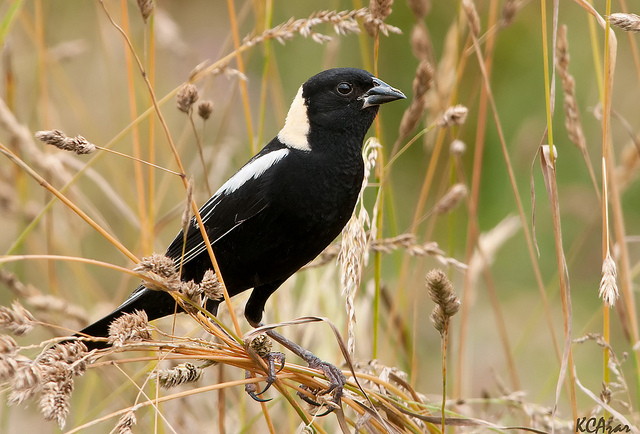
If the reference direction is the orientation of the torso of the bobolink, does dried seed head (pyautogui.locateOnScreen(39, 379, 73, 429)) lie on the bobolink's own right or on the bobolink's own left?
on the bobolink's own right

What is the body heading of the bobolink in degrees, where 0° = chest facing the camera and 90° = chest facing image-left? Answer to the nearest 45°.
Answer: approximately 270°

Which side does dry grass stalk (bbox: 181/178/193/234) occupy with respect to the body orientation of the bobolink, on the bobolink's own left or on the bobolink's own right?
on the bobolink's own right

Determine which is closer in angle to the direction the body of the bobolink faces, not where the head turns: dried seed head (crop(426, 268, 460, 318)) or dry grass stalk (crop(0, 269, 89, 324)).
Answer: the dried seed head
